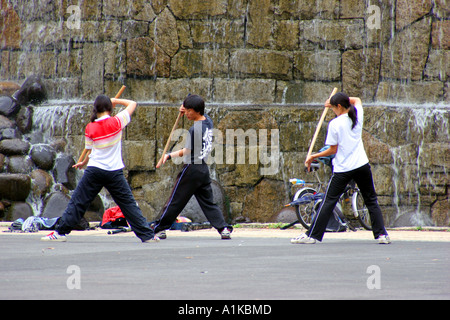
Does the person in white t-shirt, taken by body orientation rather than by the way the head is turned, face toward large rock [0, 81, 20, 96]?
yes

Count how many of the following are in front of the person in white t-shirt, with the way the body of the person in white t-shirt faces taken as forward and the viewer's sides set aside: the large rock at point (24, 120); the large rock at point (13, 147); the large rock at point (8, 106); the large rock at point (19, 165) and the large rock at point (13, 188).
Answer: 5

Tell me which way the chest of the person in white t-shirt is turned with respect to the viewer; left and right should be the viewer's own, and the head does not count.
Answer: facing away from the viewer and to the left of the viewer

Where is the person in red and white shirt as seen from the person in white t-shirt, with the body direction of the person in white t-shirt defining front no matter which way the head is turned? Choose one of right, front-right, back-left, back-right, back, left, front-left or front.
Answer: front-left

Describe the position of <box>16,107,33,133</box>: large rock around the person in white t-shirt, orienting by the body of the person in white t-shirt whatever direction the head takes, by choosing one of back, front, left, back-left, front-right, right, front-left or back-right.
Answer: front

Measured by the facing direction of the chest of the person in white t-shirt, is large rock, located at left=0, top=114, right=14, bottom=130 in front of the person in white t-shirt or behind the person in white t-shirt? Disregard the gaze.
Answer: in front

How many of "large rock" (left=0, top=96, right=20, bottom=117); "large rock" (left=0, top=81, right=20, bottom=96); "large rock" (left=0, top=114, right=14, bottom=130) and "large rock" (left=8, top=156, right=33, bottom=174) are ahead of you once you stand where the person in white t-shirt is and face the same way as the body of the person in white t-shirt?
4

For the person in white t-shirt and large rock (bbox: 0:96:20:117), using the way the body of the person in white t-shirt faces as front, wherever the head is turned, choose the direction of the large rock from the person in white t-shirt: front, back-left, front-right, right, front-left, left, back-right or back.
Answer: front

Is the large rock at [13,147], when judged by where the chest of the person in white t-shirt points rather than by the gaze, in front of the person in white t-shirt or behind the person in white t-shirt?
in front

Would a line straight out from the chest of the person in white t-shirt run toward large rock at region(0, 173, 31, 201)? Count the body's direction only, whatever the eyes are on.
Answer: yes
